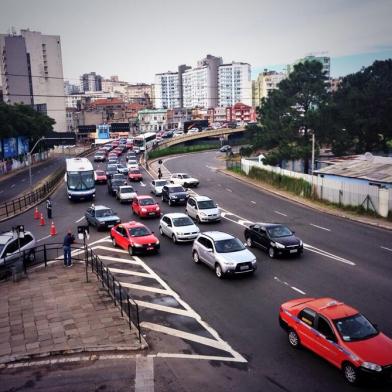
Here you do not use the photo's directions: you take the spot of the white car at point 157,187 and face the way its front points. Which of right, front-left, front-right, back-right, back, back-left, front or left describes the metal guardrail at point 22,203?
back-right

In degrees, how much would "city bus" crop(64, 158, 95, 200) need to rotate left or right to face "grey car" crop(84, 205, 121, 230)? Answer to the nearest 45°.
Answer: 0° — it already faces it

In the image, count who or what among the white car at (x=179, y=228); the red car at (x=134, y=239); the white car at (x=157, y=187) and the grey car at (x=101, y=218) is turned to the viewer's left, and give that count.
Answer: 0

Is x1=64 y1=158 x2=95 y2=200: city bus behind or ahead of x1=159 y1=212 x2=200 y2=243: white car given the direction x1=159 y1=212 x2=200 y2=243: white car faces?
behind

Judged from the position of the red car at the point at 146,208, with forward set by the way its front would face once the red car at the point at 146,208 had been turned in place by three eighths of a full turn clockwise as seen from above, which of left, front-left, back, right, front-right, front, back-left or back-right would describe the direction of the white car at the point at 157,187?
right

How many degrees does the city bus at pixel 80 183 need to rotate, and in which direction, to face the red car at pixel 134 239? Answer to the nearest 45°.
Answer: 0° — it already faces it

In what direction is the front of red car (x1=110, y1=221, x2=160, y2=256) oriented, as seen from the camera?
facing the viewer and to the right of the viewer

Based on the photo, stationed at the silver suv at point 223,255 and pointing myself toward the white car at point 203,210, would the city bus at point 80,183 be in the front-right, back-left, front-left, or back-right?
front-left

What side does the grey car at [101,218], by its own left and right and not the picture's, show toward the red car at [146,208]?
left

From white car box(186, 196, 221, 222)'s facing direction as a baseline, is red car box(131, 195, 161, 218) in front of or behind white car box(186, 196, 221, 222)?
behind

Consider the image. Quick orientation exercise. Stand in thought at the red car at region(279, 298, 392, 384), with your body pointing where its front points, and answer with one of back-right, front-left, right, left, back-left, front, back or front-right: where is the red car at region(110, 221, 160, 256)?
back

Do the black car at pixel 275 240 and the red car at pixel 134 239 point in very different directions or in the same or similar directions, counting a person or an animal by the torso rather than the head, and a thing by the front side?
same or similar directions

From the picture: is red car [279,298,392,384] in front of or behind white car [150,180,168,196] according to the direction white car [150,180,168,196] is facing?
in front

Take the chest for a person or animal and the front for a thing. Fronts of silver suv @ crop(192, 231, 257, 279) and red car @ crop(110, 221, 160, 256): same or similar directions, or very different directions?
same or similar directions

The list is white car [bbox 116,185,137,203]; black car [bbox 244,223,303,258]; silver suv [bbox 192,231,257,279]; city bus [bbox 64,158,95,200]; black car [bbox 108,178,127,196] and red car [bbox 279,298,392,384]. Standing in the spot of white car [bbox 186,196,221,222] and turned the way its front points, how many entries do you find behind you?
3

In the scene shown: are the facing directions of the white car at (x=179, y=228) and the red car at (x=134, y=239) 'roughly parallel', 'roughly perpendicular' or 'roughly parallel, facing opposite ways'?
roughly parallel

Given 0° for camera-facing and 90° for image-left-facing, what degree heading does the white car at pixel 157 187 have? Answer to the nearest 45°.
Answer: approximately 315°

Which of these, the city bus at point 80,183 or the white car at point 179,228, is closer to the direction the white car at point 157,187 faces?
the white car
